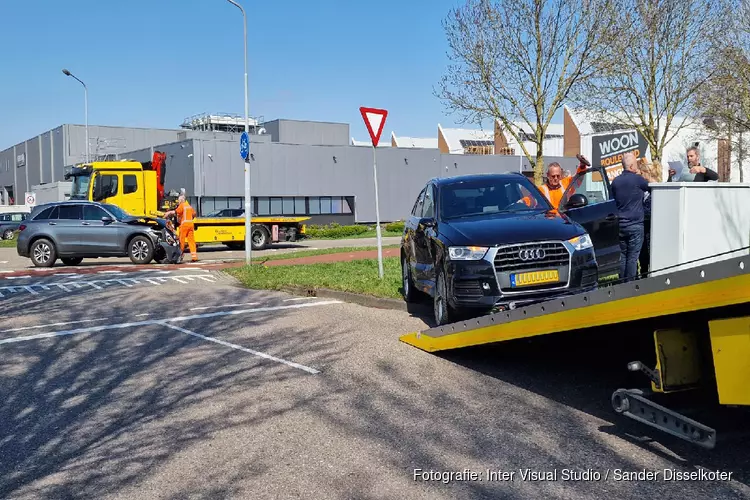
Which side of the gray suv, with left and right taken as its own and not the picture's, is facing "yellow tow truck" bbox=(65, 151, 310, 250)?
left

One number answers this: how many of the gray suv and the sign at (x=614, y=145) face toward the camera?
1

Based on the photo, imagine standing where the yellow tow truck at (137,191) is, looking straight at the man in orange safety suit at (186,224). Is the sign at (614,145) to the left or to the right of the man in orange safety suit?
left

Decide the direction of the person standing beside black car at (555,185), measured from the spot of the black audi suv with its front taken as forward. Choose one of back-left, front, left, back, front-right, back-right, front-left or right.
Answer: back-left

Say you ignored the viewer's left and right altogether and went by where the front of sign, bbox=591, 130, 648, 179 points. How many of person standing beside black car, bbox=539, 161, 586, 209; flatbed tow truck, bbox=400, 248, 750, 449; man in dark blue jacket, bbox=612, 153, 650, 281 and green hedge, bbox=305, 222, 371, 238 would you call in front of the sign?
3

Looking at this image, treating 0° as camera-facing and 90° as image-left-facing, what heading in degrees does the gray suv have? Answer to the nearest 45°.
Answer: approximately 270°

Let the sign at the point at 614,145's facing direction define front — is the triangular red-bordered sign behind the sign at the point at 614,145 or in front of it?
in front

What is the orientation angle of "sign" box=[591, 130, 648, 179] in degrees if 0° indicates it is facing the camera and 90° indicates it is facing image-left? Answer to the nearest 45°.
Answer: approximately 0°

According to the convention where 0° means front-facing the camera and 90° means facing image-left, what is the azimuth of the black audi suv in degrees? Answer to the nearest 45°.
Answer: approximately 315°

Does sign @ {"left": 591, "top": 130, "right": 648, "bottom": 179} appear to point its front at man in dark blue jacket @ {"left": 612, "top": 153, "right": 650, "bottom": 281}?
yes

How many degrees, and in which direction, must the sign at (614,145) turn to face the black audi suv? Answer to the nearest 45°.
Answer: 0° — it already faces it

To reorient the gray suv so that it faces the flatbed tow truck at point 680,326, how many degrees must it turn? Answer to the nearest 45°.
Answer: approximately 90° to its right
